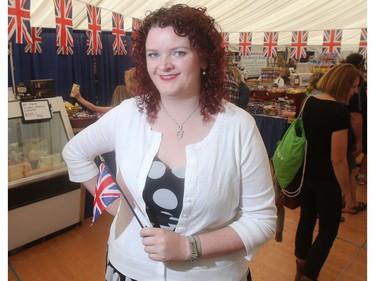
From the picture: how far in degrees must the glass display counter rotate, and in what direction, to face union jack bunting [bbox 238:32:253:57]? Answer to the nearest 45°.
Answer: approximately 90° to its left

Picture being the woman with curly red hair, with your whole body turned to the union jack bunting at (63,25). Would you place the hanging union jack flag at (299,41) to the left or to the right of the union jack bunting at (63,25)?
right

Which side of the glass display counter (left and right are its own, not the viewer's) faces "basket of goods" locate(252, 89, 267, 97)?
left

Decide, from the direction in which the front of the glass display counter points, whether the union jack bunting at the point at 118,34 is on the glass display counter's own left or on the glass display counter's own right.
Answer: on the glass display counter's own left

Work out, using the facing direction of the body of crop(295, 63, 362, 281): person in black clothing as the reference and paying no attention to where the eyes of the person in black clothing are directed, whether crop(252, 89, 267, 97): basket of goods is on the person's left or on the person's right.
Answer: on the person's left

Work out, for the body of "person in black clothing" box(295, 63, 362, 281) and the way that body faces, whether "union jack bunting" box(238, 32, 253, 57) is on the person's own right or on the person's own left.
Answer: on the person's own left

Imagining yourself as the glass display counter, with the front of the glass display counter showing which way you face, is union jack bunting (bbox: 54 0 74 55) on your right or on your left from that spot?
on your left

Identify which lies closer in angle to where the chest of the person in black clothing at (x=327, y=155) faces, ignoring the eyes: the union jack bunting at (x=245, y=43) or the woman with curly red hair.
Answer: the union jack bunting

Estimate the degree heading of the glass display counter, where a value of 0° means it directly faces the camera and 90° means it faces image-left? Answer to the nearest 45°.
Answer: approximately 315°
